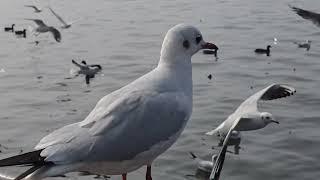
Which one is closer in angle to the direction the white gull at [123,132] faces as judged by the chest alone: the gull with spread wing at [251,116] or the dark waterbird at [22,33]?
the gull with spread wing

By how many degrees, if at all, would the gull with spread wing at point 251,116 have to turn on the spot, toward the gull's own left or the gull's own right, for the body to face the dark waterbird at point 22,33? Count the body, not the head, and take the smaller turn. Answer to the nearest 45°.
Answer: approximately 135° to the gull's own left

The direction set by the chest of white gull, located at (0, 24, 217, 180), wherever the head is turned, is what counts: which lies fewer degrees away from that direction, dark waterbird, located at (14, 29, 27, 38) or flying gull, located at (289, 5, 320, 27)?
the flying gull

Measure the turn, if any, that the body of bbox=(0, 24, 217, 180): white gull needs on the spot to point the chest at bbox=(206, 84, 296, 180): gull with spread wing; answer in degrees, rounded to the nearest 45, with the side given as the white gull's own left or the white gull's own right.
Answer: approximately 45° to the white gull's own left

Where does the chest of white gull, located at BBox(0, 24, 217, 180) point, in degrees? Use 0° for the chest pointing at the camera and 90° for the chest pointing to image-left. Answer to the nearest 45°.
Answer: approximately 270°

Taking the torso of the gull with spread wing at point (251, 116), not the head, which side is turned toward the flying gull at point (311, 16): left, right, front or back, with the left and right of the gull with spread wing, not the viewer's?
left

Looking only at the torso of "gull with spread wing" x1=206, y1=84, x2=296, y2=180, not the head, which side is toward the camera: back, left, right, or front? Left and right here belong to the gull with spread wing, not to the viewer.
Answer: right
